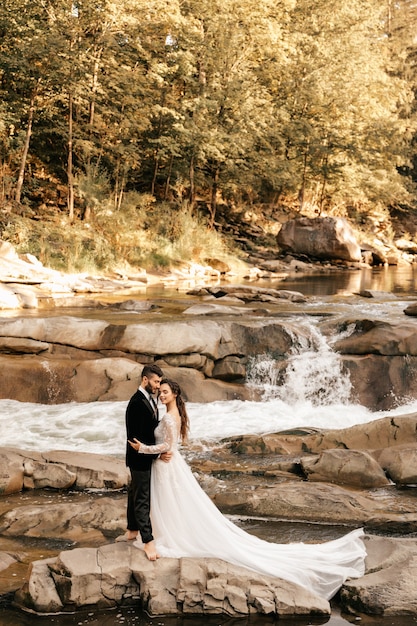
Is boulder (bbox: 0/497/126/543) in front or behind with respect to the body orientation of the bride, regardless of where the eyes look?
in front

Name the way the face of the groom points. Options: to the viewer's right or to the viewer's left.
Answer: to the viewer's right

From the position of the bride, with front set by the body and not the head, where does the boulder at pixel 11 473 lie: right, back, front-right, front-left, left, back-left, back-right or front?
front-right

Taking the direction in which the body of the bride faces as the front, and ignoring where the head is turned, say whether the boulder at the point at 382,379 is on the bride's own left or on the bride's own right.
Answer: on the bride's own right

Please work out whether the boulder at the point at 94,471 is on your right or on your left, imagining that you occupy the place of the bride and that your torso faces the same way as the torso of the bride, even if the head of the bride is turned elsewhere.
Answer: on your right

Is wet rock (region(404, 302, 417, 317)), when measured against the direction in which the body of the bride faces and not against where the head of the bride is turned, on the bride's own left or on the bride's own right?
on the bride's own right

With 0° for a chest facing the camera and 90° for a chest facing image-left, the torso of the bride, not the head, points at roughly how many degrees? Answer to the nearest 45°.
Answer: approximately 90°

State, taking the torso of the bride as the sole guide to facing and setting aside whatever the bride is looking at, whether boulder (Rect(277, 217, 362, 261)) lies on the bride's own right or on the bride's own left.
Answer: on the bride's own right
